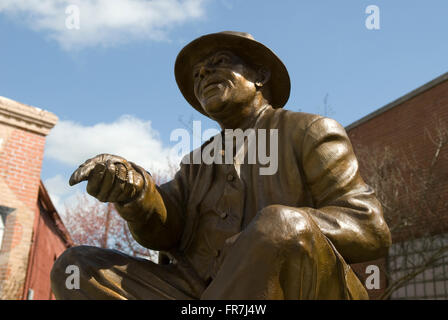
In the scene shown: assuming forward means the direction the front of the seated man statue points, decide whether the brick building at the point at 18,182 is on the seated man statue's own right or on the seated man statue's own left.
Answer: on the seated man statue's own right

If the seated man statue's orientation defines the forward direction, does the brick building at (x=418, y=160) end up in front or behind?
behind

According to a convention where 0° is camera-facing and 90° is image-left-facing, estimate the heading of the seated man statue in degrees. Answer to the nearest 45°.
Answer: approximately 45°

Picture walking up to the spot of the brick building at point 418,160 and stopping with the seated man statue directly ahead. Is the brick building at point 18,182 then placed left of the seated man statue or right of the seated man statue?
right
